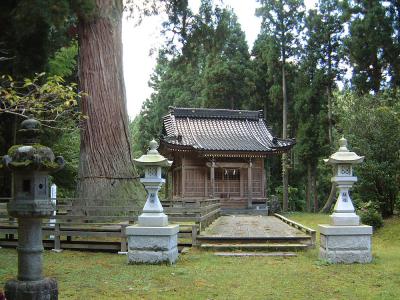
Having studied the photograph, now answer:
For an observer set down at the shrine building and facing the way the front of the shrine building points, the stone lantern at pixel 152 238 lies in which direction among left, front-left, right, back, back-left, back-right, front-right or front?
front

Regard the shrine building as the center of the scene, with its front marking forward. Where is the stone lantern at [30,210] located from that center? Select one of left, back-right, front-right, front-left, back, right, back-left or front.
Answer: front

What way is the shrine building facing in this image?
toward the camera

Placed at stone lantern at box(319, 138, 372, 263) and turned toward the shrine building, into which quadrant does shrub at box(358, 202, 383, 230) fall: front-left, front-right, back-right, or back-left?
front-right

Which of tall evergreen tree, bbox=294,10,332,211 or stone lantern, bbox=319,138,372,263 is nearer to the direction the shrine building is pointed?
the stone lantern

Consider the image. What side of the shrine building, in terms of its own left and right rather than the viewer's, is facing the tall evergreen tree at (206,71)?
back

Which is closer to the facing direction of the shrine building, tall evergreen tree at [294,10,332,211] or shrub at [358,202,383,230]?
the shrub

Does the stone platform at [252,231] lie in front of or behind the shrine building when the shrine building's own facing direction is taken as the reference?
in front

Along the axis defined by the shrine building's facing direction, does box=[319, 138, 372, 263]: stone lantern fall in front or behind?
in front

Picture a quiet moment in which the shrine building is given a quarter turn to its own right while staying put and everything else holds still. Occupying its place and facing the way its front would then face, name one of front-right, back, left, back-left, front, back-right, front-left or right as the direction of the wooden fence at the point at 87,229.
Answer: left
